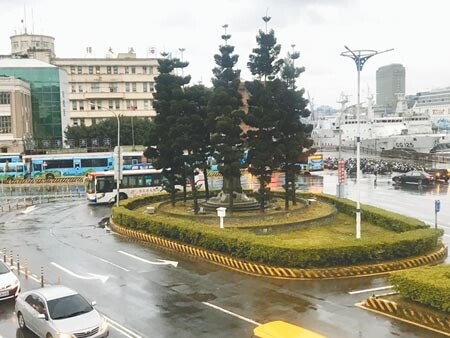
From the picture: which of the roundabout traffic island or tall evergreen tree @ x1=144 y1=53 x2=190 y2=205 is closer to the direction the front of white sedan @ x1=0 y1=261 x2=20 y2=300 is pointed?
the roundabout traffic island

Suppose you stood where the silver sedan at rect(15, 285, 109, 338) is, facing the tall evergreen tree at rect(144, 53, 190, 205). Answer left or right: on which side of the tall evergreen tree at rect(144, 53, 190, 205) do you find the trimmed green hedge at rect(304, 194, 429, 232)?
right

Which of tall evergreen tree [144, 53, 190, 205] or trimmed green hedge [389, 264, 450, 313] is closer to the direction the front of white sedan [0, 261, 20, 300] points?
the trimmed green hedge

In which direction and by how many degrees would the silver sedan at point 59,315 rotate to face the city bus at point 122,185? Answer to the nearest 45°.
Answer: approximately 135° to its left

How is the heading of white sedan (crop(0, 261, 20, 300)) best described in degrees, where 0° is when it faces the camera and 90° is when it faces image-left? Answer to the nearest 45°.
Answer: approximately 315°

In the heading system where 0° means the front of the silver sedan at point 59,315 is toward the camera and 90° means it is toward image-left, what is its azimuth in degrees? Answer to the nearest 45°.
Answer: approximately 315°

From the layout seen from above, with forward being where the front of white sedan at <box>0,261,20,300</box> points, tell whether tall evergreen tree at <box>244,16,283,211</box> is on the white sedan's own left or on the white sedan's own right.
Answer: on the white sedan's own left

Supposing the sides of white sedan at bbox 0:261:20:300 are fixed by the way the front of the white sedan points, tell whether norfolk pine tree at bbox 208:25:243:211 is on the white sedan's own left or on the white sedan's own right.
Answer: on the white sedan's own left
